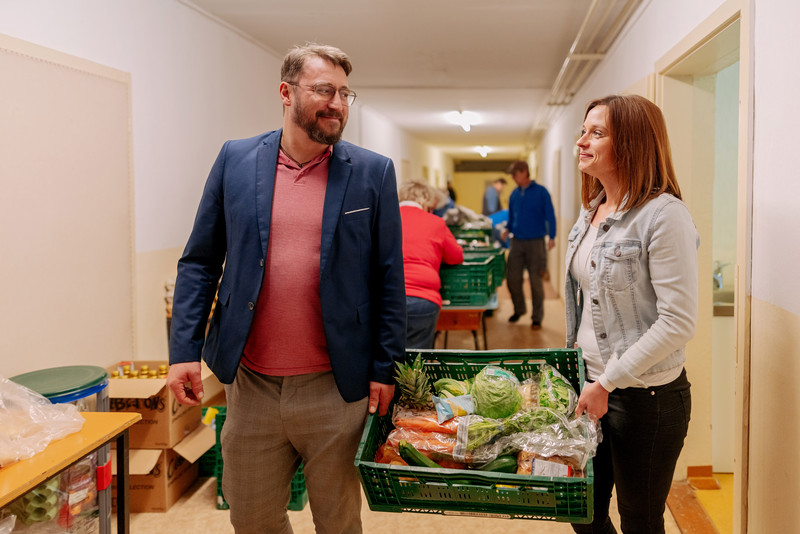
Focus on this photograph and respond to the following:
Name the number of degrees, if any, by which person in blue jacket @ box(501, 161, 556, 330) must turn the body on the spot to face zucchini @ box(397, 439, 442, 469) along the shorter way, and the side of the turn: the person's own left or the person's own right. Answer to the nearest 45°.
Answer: approximately 45° to the person's own left

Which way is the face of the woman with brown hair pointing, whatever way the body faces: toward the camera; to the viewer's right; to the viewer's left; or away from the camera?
to the viewer's left

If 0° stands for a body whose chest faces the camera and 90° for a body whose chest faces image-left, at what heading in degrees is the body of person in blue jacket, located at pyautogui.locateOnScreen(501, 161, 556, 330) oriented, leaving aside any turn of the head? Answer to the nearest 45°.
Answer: approximately 45°

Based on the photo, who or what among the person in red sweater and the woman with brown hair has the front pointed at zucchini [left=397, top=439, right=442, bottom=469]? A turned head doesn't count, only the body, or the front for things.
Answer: the woman with brown hair

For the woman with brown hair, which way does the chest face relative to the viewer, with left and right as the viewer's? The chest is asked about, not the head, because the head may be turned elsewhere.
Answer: facing the viewer and to the left of the viewer

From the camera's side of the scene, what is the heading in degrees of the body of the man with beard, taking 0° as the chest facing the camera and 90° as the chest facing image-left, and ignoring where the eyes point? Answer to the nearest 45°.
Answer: approximately 0°

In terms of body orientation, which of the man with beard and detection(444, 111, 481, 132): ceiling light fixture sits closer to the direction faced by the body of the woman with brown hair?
the man with beard

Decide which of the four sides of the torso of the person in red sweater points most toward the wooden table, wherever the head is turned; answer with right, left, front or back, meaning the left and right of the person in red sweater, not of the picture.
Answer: back

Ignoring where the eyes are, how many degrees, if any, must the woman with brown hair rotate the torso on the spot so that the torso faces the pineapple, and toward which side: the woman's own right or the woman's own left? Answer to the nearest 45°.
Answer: approximately 45° to the woman's own right

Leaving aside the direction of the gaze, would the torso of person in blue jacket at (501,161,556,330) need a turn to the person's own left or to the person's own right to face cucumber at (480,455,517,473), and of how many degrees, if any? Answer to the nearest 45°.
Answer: approximately 45° to the person's own left

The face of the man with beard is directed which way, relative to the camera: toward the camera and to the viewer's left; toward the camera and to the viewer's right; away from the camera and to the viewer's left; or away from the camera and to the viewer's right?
toward the camera and to the viewer's right

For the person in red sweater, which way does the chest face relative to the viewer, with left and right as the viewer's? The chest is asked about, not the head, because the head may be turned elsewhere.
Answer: facing away from the viewer and to the right of the viewer

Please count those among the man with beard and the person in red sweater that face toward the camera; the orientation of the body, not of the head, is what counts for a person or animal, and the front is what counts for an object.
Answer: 1

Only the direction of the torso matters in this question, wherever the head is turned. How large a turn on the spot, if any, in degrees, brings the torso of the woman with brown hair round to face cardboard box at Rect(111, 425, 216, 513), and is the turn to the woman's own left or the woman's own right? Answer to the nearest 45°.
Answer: approximately 45° to the woman's own right

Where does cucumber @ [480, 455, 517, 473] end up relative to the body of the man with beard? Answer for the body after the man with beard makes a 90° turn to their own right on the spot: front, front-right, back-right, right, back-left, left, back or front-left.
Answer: back-left

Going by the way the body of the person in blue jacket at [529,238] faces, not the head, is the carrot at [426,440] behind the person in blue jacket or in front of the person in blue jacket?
in front
